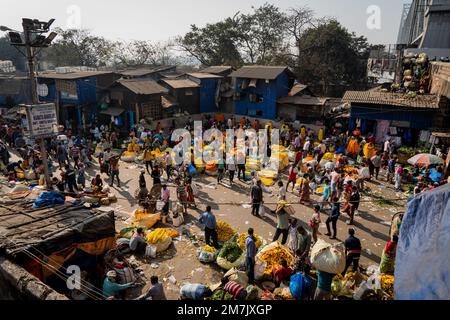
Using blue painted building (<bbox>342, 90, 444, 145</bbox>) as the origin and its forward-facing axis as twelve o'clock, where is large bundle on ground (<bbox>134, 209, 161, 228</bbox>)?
The large bundle on ground is roughly at 1 o'clock from the blue painted building.

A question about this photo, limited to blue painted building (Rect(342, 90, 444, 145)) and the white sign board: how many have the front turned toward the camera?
2

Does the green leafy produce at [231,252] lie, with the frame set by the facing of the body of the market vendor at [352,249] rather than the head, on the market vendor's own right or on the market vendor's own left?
on the market vendor's own left

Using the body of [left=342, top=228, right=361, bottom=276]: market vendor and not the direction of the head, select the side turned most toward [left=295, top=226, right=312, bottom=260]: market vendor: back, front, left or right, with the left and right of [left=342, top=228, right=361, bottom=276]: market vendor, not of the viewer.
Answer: left

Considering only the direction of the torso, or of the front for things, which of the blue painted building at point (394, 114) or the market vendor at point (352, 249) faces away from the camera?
the market vendor

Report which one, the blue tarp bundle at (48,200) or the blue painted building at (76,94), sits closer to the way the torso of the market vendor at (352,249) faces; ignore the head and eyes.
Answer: the blue painted building

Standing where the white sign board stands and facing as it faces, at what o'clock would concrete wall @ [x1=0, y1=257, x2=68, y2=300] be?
The concrete wall is roughly at 12 o'clock from the white sign board.

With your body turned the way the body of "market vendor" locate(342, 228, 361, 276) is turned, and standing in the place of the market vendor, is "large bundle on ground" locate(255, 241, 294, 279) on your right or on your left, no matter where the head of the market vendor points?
on your left

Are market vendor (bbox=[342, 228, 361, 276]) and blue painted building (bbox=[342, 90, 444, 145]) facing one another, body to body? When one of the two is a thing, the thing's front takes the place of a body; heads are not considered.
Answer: yes

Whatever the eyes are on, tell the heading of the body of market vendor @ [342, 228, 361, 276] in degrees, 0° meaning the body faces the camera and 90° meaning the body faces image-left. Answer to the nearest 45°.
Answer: approximately 180°

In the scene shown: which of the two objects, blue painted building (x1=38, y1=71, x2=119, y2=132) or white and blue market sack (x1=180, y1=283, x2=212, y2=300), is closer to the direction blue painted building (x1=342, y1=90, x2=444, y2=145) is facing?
the white and blue market sack
